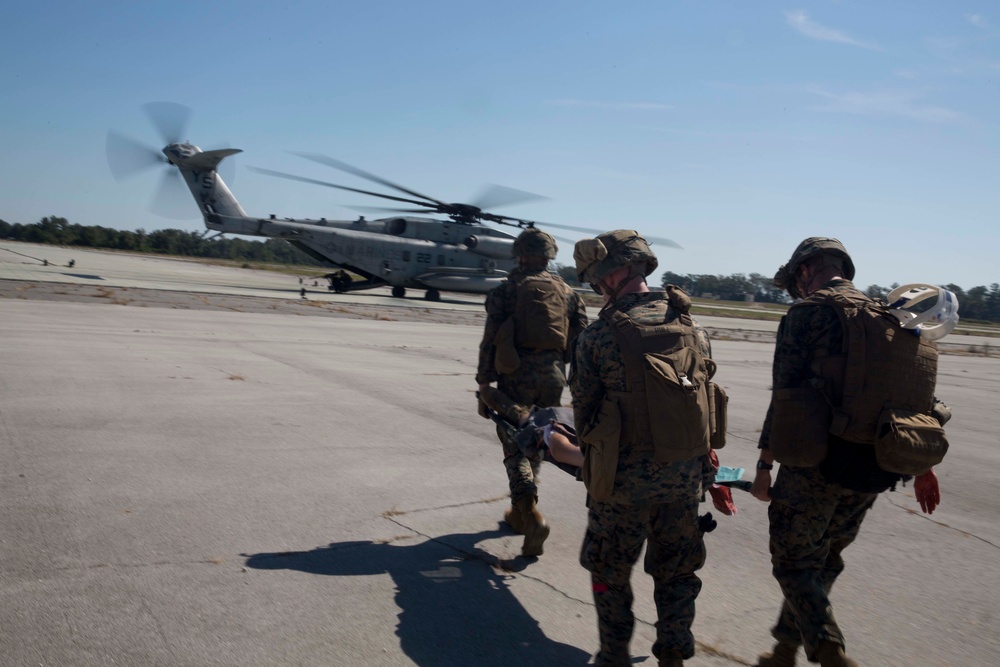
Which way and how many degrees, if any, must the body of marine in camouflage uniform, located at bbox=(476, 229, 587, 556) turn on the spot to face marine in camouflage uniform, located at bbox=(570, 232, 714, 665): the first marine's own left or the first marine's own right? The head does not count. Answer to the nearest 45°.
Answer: approximately 180°

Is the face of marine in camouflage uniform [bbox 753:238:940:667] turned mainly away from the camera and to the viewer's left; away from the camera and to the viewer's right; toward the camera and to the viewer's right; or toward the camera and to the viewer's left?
away from the camera and to the viewer's left

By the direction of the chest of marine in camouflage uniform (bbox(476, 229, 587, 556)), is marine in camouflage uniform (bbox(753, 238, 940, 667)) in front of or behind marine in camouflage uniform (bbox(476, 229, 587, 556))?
behind

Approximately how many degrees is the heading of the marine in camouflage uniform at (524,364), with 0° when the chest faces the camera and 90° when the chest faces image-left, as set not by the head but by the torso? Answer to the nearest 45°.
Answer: approximately 180°
